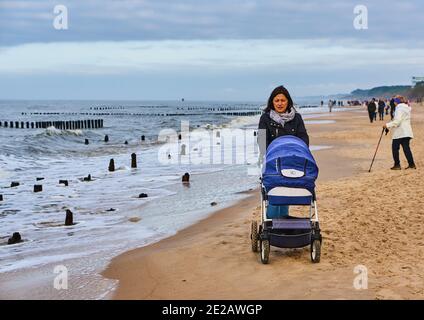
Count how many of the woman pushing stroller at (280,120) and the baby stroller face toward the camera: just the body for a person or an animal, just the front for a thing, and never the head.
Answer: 2

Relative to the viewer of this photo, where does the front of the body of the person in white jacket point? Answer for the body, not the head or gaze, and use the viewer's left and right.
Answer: facing to the left of the viewer

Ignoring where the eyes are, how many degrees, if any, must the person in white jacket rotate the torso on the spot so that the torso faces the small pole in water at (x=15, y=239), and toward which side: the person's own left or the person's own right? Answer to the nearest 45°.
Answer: approximately 45° to the person's own left

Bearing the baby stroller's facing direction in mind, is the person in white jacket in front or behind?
behind

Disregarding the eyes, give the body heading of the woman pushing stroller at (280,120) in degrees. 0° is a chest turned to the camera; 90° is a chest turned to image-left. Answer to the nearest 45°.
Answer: approximately 0°

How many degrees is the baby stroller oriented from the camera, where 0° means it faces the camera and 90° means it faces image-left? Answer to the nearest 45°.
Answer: approximately 0°
